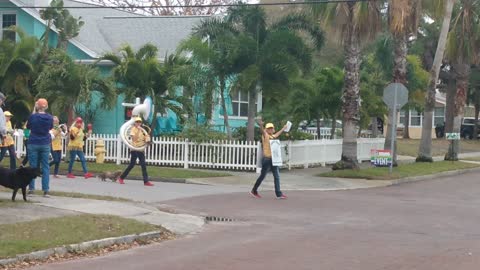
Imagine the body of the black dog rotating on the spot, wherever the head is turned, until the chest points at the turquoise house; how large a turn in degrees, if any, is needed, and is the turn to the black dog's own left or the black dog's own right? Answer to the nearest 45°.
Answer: approximately 90° to the black dog's own left

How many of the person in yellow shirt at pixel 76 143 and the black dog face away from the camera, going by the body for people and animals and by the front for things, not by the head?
0

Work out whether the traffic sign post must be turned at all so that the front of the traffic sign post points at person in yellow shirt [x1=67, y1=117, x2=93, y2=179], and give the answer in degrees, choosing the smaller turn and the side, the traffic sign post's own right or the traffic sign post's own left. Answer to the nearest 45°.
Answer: approximately 135° to the traffic sign post's own left

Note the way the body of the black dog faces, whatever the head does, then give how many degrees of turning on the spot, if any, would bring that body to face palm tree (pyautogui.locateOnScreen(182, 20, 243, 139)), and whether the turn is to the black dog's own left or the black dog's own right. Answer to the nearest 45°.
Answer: approximately 45° to the black dog's own left

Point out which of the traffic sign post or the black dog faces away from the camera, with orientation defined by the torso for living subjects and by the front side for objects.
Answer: the traffic sign post

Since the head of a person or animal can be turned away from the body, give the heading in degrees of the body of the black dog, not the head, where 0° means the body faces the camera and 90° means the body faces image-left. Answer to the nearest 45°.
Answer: approximately 270°

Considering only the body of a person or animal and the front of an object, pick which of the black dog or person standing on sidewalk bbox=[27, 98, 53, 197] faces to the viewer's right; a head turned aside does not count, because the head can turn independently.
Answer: the black dog

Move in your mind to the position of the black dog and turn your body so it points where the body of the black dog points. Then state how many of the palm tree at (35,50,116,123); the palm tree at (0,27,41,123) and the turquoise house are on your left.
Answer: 3
